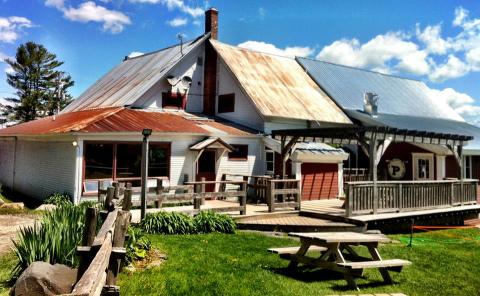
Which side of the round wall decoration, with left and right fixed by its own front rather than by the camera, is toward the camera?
front

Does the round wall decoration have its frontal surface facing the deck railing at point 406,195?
yes

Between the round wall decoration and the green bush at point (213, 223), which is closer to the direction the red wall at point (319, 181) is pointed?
the green bush

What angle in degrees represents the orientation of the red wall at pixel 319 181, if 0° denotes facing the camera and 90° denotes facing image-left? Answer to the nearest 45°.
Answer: approximately 0°

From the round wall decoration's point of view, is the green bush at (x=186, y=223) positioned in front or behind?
in front

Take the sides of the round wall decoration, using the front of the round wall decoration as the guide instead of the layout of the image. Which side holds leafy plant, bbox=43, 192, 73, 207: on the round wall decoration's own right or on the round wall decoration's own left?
on the round wall decoration's own right

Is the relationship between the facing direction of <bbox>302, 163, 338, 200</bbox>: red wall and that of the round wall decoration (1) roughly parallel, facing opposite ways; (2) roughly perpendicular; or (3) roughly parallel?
roughly parallel

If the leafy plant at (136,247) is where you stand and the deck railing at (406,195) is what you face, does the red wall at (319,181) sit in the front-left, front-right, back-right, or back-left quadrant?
front-left

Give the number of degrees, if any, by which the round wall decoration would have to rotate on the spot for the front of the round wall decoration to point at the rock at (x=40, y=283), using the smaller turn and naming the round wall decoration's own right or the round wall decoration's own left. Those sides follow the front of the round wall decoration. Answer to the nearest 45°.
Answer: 0° — it already faces it

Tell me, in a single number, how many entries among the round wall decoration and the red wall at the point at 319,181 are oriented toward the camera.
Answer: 2

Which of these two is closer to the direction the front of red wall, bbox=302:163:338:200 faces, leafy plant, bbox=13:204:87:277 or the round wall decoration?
the leafy plant
